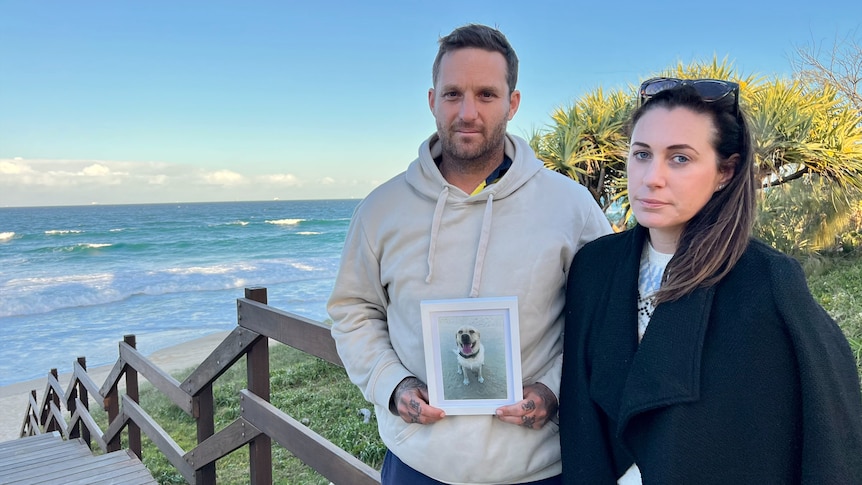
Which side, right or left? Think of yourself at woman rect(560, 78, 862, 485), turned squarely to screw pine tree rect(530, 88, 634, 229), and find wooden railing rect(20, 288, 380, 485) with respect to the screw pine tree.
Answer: left

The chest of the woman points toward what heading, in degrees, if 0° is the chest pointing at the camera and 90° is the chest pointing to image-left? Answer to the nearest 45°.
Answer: approximately 45°

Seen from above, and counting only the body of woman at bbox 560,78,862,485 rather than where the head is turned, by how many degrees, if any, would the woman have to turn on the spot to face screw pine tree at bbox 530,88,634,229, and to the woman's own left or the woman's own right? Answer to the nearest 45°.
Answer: approximately 135° to the woman's own right

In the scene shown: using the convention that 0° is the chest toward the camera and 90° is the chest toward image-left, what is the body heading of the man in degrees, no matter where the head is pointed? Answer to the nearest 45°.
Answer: approximately 0°

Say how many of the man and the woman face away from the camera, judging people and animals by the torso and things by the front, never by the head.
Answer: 0

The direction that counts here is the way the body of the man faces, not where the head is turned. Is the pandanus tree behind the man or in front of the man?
behind

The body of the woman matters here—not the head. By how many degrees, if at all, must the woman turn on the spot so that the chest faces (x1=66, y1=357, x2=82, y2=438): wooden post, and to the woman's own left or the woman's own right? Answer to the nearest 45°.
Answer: approximately 90° to the woman's own right

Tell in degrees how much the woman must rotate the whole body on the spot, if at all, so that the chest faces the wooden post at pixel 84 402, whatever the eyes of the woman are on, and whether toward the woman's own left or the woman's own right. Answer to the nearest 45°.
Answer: approximately 90° to the woman's own right

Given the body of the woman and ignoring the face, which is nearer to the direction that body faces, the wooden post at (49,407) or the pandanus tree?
the wooden post

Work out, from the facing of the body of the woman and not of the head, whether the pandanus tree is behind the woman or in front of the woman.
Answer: behind
